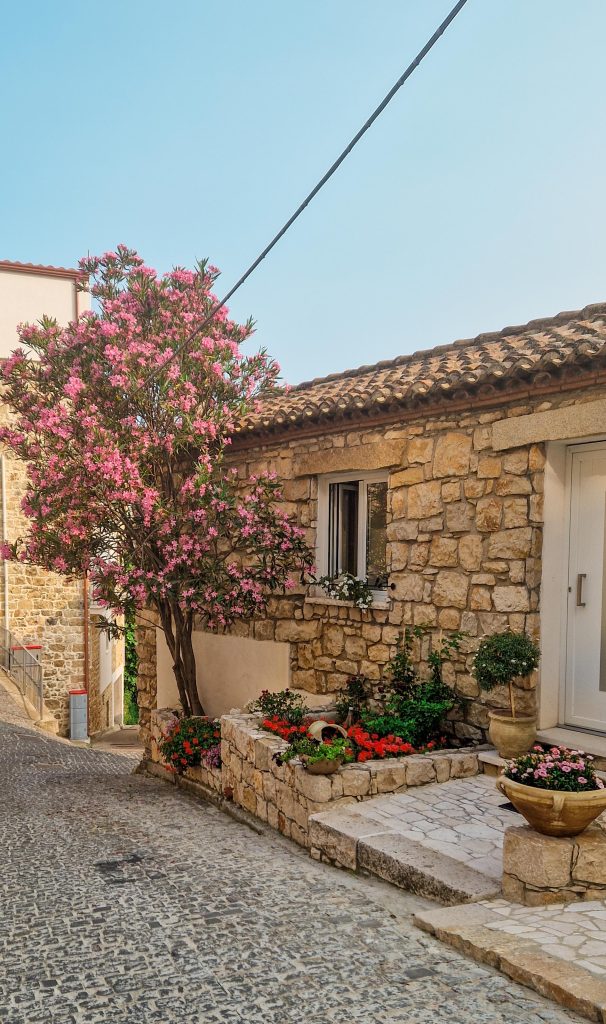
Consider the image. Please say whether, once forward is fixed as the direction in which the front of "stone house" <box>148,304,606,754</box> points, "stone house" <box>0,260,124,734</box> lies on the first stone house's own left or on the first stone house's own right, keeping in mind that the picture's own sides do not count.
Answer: on the first stone house's own right

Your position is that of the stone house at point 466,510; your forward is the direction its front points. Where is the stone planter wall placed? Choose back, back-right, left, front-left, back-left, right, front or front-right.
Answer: front-left

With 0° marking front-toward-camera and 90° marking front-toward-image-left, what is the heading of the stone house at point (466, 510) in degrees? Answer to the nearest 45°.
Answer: approximately 45°

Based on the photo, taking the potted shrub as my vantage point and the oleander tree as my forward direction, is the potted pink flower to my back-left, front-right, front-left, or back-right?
back-left

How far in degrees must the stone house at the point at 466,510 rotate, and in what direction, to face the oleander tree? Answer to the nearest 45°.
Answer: approximately 90° to its right

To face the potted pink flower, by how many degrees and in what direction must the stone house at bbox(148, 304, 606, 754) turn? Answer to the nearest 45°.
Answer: approximately 45° to its left

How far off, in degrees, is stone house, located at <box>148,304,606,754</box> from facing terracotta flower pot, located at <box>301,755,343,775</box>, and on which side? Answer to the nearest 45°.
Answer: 0° — it already faces it

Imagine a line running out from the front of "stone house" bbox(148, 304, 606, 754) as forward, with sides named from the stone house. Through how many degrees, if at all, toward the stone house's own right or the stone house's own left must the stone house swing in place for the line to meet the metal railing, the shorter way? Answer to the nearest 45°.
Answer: approximately 90° to the stone house's own right
